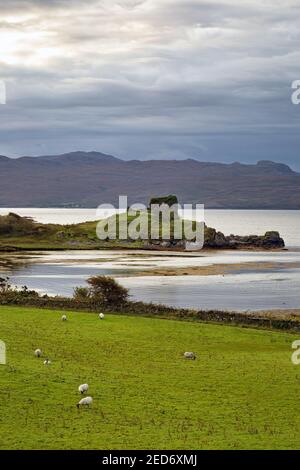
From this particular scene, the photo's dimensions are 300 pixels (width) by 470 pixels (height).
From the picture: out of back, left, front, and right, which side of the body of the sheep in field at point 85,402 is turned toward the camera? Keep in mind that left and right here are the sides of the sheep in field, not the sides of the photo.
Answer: left

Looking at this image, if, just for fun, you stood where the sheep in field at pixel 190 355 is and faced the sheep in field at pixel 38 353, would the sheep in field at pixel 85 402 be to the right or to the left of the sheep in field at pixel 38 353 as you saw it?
left

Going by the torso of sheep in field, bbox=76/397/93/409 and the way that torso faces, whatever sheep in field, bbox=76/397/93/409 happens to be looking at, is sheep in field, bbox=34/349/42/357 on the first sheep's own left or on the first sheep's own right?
on the first sheep's own right

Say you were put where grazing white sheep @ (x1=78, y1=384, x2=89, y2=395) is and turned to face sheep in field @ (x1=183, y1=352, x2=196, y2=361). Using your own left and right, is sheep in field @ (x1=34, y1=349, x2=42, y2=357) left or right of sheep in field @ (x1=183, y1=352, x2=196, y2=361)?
left

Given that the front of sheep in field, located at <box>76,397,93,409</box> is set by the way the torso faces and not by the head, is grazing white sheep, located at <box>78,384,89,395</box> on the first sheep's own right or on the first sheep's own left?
on the first sheep's own right

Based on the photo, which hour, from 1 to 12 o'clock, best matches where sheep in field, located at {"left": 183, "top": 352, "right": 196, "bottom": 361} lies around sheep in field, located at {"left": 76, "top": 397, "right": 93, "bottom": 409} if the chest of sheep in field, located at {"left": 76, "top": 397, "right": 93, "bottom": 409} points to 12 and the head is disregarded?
sheep in field, located at {"left": 183, "top": 352, "right": 196, "bottom": 361} is roughly at 4 o'clock from sheep in field, located at {"left": 76, "top": 397, "right": 93, "bottom": 409}.
